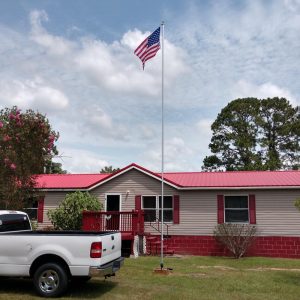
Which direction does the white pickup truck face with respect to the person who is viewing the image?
facing away from the viewer and to the left of the viewer

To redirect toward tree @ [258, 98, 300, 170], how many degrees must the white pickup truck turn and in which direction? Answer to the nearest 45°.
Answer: approximately 90° to its right

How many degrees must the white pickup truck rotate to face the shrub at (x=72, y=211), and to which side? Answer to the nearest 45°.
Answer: approximately 45° to its right

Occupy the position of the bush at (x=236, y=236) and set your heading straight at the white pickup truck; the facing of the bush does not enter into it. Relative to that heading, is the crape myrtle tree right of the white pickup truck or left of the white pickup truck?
right

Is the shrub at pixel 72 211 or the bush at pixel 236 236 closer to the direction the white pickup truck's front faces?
the shrub

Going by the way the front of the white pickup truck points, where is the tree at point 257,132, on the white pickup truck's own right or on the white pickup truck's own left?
on the white pickup truck's own right
